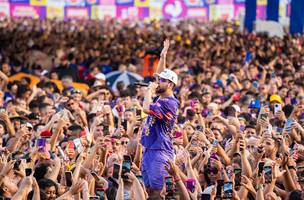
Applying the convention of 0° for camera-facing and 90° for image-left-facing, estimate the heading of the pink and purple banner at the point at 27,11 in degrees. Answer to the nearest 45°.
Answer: approximately 0°

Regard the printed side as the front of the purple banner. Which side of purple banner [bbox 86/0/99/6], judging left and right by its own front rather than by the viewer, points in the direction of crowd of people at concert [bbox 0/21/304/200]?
front

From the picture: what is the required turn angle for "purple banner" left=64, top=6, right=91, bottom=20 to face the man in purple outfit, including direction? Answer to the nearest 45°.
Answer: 0° — it already faces them

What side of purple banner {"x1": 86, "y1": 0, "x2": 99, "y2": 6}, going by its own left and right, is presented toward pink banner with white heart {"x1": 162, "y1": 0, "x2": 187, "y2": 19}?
left

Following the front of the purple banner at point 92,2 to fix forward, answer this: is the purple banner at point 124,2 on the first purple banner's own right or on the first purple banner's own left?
on the first purple banner's own left

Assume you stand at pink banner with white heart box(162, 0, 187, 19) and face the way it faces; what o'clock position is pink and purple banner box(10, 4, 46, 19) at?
pink and purple banner box(10, 4, 46, 19) is roughly at 3 o'clock from pink banner with white heart box(162, 0, 187, 19).
